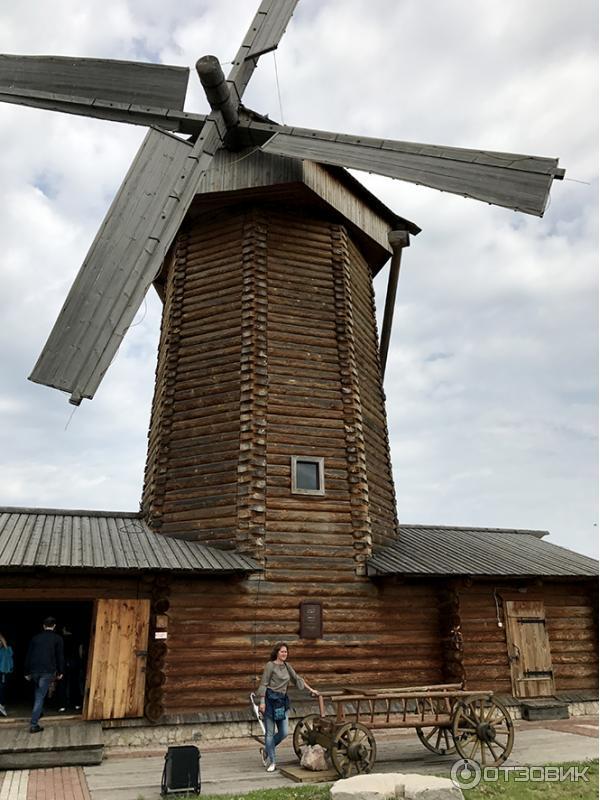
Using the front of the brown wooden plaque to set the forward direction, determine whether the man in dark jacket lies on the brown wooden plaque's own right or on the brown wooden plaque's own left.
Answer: on the brown wooden plaque's own right

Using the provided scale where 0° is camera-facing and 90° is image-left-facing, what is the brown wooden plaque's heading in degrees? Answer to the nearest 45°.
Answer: approximately 0°

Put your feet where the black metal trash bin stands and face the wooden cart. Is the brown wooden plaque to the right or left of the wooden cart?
left

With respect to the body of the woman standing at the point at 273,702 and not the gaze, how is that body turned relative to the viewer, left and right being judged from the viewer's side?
facing the viewer and to the right of the viewer

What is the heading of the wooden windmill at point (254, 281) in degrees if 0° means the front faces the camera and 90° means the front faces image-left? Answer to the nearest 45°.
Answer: approximately 45°
